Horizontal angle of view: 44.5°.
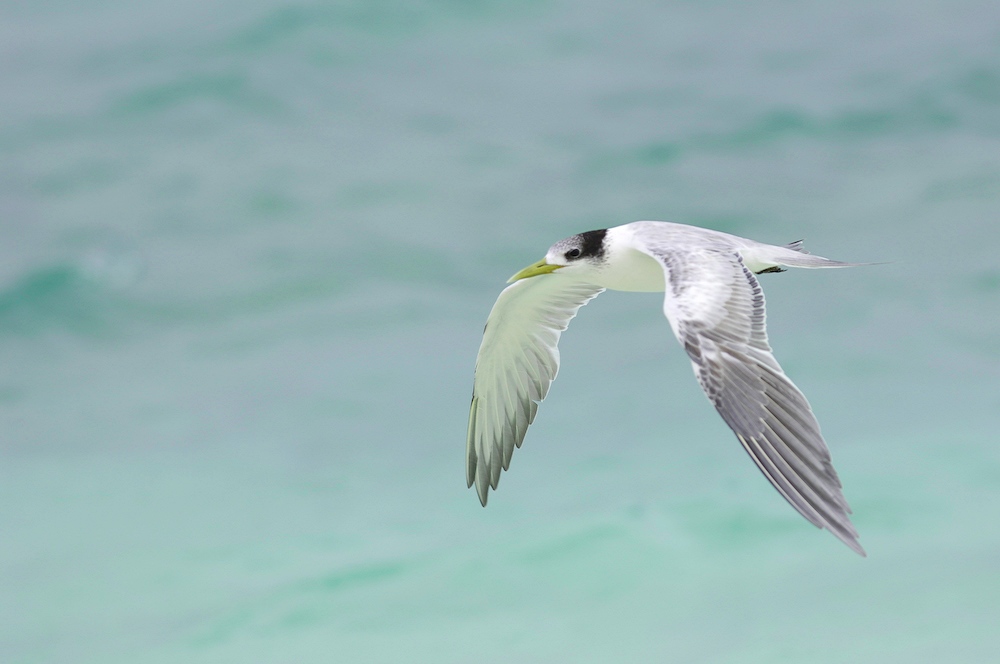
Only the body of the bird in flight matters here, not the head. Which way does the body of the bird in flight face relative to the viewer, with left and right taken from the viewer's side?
facing the viewer and to the left of the viewer
